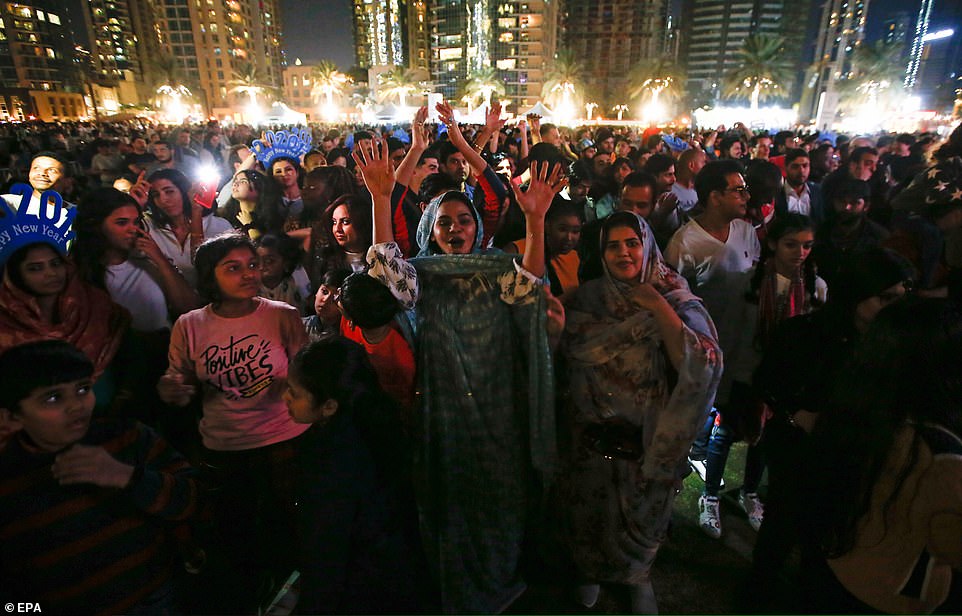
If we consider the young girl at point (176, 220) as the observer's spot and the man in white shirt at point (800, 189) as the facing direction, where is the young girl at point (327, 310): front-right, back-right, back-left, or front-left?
front-right

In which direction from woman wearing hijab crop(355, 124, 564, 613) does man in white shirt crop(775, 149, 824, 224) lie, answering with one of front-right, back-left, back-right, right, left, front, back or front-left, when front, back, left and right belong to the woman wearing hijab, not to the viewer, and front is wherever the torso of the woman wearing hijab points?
back-left

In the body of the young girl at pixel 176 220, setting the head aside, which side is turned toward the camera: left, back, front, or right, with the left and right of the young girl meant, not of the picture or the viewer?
front

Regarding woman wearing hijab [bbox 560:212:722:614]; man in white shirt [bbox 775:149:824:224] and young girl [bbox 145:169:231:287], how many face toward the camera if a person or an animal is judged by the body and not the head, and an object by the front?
3

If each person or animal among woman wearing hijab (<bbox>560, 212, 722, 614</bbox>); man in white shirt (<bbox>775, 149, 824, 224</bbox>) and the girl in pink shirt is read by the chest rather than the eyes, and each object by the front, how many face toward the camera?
3

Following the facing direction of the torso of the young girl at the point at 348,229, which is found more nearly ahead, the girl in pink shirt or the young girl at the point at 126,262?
the girl in pink shirt

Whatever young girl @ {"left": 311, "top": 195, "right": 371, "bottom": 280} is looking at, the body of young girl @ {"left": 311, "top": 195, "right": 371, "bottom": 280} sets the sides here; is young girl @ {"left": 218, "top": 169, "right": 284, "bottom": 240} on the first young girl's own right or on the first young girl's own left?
on the first young girl's own right

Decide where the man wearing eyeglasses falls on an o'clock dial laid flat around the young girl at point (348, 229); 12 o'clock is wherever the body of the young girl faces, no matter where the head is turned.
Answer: The man wearing eyeglasses is roughly at 8 o'clock from the young girl.

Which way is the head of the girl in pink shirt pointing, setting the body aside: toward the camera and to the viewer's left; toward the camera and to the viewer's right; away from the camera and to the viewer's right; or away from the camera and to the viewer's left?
toward the camera and to the viewer's right

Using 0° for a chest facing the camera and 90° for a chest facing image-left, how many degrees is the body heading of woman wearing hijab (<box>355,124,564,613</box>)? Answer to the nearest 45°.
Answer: approximately 0°

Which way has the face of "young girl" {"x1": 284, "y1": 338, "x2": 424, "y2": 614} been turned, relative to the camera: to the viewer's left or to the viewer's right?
to the viewer's left

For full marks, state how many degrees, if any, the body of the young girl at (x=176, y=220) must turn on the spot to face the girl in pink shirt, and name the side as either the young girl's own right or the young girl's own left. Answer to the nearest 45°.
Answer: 0° — they already face them

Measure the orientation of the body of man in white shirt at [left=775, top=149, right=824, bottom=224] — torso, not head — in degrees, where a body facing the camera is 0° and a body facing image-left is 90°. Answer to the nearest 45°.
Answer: approximately 0°

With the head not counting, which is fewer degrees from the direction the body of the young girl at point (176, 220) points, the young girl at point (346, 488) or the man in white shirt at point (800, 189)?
the young girl

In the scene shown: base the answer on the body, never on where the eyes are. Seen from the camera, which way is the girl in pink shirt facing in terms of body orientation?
toward the camera

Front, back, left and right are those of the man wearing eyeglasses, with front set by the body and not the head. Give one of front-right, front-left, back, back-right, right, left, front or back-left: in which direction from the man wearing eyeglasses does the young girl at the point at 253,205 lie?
back-right

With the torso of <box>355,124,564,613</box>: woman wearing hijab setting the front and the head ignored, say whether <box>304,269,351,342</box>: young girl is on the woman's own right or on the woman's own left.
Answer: on the woman's own right

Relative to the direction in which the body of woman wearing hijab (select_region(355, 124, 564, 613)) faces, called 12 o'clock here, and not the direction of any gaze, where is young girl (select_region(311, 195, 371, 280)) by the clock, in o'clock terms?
The young girl is roughly at 5 o'clock from the woman wearing hijab.

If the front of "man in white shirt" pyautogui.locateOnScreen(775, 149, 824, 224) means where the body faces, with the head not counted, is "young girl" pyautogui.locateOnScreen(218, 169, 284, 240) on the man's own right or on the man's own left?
on the man's own right

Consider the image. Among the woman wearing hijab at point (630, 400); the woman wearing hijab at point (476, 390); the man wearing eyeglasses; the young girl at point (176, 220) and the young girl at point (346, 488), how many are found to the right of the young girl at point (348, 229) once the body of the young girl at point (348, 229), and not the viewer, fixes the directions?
1

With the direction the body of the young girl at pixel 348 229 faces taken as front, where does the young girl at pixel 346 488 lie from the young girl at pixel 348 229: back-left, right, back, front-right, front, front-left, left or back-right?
front-left
